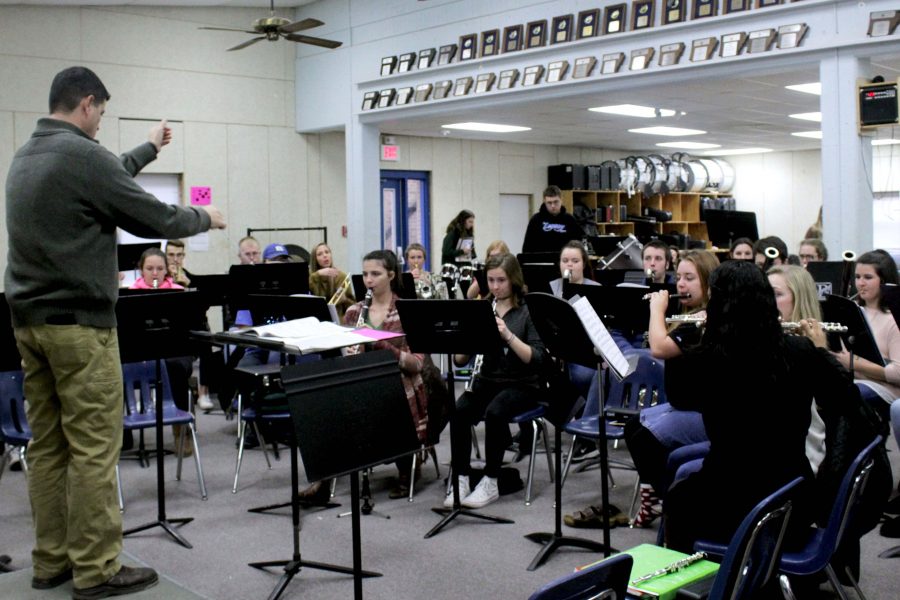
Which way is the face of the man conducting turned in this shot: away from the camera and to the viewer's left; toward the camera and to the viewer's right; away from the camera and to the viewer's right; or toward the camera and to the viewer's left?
away from the camera and to the viewer's right

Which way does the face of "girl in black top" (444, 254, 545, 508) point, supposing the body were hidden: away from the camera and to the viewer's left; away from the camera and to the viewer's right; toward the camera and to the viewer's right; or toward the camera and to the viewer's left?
toward the camera and to the viewer's left

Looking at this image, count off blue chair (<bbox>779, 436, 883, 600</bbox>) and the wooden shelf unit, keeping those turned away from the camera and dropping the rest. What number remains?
0

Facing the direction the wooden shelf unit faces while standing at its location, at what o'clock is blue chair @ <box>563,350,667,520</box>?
The blue chair is roughly at 12 o'clock from the wooden shelf unit.

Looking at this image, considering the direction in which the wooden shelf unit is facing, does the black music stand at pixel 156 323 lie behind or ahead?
ahead

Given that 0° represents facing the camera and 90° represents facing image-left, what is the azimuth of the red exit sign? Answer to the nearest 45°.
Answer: approximately 0°

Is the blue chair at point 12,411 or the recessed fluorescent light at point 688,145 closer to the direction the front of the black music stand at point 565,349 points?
the recessed fluorescent light

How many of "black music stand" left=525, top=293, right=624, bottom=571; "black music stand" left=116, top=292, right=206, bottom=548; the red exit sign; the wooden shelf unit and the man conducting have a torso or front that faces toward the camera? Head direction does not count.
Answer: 2

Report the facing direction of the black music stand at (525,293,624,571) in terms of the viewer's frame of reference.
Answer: facing away from the viewer and to the right of the viewer

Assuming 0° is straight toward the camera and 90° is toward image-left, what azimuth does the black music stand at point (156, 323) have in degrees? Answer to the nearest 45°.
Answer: approximately 180°

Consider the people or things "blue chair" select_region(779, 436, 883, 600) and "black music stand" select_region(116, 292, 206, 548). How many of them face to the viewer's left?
1
